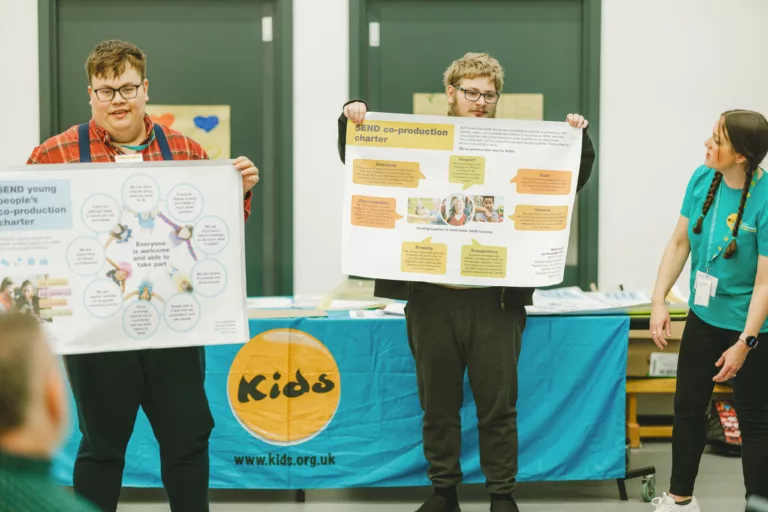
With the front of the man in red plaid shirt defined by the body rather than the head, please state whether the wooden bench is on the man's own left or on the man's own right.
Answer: on the man's own left

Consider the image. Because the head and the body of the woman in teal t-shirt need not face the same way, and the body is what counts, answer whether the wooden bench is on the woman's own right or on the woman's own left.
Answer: on the woman's own right

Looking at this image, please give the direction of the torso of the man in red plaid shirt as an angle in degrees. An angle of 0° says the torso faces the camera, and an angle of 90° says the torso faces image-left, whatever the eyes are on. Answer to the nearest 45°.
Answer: approximately 0°

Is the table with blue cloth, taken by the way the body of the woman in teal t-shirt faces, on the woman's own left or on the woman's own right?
on the woman's own right

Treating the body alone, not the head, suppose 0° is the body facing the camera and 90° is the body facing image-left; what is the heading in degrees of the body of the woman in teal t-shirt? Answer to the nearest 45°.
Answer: approximately 45°

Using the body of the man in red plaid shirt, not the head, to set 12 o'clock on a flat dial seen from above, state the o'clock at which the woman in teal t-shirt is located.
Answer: The woman in teal t-shirt is roughly at 9 o'clock from the man in red plaid shirt.

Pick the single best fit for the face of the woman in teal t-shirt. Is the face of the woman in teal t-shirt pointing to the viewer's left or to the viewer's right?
to the viewer's left

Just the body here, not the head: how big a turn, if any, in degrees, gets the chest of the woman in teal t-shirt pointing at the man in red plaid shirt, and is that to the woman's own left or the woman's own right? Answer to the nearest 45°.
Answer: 0° — they already face them

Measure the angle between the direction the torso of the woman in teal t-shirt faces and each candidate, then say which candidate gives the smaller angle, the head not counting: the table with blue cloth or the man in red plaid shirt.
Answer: the man in red plaid shirt

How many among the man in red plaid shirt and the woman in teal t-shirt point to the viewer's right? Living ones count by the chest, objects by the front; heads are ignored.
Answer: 0

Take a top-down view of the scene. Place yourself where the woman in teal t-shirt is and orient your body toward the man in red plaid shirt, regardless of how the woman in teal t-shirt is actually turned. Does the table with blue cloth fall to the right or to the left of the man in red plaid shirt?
right
